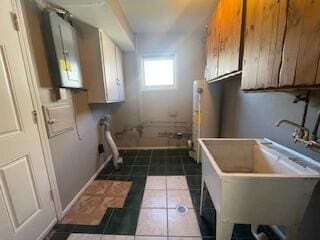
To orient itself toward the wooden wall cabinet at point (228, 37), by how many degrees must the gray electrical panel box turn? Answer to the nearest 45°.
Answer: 0° — it already faces it

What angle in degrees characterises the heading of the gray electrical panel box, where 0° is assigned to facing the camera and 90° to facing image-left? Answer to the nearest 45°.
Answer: approximately 315°

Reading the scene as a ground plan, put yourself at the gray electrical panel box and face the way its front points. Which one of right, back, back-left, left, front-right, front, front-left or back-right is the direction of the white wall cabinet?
left

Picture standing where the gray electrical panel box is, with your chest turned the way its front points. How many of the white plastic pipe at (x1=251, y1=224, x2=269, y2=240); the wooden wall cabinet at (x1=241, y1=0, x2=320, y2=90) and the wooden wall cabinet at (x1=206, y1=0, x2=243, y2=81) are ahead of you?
3

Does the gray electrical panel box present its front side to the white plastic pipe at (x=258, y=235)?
yes

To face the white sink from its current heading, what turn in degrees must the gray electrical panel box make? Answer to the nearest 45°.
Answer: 0° — it already faces it

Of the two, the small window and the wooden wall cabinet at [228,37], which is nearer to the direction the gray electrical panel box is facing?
the wooden wall cabinet

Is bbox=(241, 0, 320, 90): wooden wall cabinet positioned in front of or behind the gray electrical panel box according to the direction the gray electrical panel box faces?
in front
